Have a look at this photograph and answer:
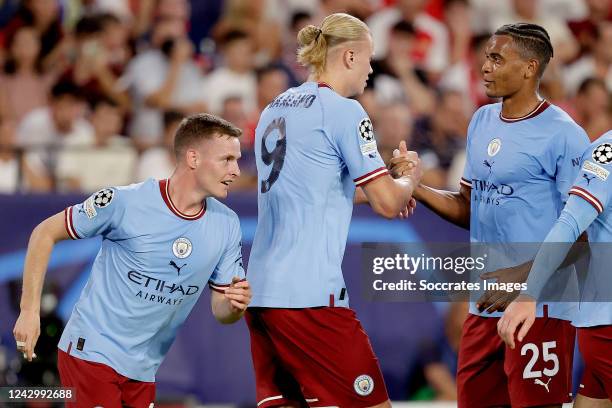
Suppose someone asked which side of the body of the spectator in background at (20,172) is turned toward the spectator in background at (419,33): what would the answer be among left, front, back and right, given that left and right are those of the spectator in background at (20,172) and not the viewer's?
left

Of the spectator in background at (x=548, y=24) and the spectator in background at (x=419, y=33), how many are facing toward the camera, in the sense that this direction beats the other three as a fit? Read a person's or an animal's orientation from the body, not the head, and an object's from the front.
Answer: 2

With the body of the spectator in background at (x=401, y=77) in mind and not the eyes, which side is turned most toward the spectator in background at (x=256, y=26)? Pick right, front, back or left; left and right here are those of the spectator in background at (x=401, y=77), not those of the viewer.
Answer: right

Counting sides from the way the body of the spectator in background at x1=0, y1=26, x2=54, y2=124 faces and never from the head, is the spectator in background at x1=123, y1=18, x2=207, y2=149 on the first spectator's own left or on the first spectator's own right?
on the first spectator's own left

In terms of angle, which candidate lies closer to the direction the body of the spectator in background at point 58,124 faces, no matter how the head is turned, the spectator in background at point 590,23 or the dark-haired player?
the dark-haired player

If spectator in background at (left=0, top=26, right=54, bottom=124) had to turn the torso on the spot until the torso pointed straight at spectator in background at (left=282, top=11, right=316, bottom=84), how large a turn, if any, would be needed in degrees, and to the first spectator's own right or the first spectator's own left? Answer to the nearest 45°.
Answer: approximately 90° to the first spectator's own left

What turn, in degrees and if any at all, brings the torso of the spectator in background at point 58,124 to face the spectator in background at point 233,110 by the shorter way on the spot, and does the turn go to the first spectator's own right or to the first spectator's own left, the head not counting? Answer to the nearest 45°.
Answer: approximately 90° to the first spectator's own left

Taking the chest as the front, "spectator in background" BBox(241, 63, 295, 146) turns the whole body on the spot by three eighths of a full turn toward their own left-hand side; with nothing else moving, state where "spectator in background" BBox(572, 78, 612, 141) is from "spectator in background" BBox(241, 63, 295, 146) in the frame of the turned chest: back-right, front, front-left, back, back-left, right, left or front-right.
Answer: front-right
